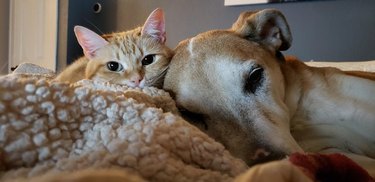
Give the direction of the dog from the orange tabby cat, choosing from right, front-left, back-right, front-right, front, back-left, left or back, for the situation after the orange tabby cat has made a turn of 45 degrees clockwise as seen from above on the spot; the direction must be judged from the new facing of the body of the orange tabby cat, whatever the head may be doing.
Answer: left

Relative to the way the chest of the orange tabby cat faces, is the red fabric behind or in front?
in front

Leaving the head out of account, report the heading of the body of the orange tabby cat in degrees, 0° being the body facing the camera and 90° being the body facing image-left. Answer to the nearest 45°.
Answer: approximately 0°
